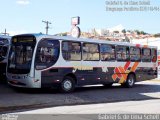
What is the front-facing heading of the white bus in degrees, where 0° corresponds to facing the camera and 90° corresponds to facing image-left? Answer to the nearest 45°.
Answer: approximately 45°
